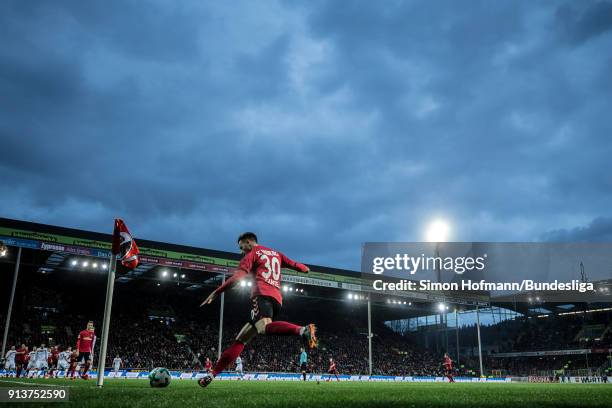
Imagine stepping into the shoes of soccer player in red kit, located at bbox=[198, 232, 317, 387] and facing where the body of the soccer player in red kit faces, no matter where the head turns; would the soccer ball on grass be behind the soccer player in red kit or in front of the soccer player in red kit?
in front

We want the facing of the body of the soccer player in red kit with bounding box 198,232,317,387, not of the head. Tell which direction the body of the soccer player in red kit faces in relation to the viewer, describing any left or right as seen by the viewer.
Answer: facing away from the viewer and to the left of the viewer

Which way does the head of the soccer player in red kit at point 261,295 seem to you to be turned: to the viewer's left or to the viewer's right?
to the viewer's left

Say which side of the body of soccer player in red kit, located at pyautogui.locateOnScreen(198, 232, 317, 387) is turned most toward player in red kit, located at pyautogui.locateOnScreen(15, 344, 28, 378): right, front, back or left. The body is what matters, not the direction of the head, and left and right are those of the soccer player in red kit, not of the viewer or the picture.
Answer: front

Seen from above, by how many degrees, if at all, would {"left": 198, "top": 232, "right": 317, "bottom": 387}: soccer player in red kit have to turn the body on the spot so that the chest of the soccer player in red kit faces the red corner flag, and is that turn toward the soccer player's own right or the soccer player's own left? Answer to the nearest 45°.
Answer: approximately 90° to the soccer player's own left

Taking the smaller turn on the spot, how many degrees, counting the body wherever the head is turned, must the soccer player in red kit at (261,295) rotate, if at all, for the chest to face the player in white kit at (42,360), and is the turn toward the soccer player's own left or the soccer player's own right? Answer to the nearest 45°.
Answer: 0° — they already face them
